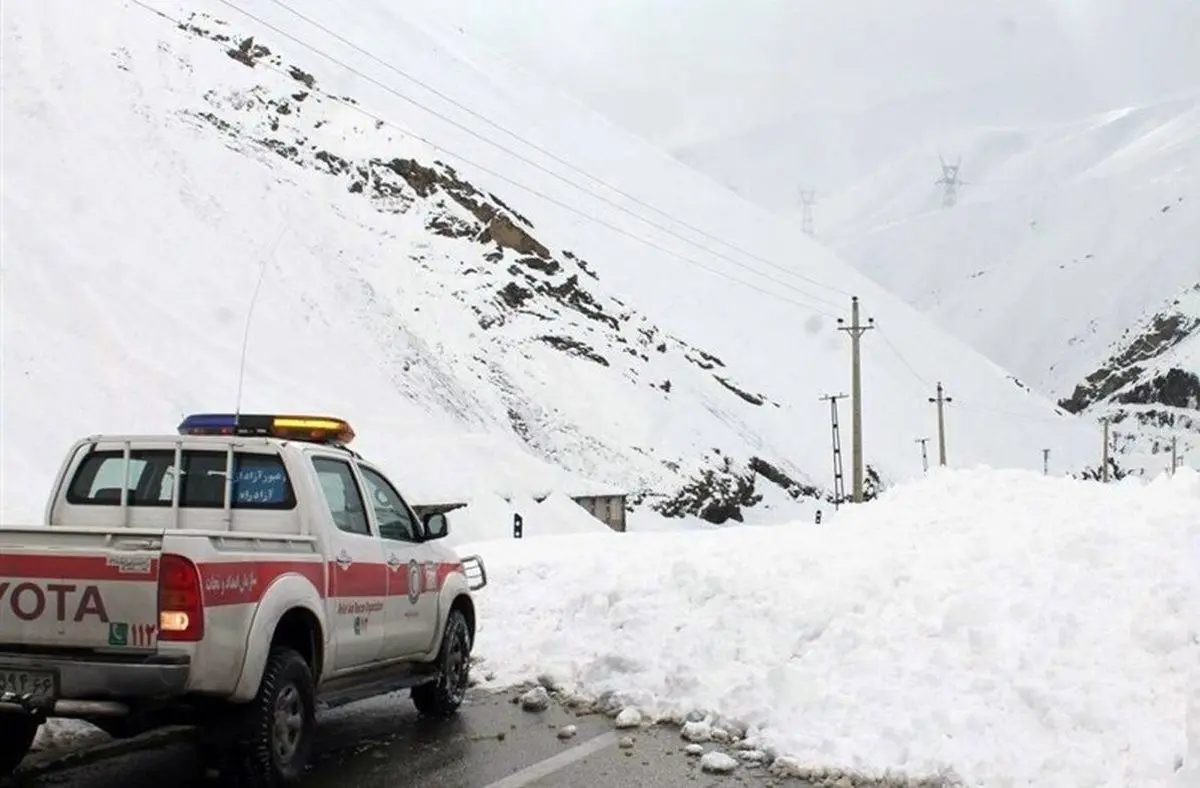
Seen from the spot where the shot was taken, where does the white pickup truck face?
facing away from the viewer and to the right of the viewer
